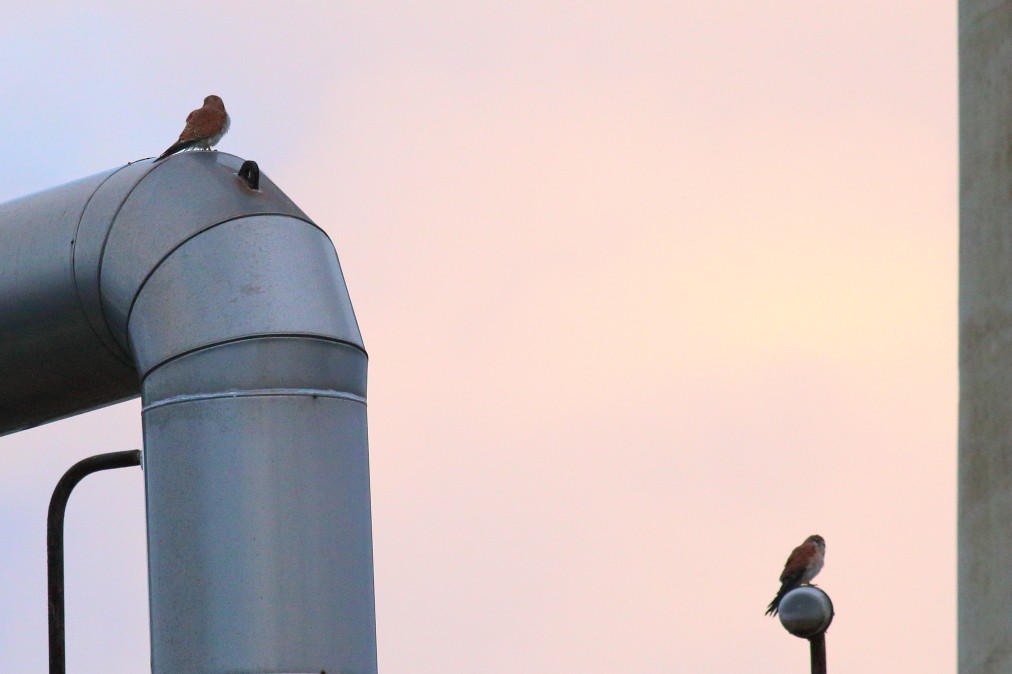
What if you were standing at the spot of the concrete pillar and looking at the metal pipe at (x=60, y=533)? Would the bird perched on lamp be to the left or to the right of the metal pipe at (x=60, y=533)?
right

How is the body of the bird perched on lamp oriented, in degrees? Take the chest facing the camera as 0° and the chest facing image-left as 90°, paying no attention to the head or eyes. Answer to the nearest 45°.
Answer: approximately 270°

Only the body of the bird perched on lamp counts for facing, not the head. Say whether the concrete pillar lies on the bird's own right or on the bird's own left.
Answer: on the bird's own right
